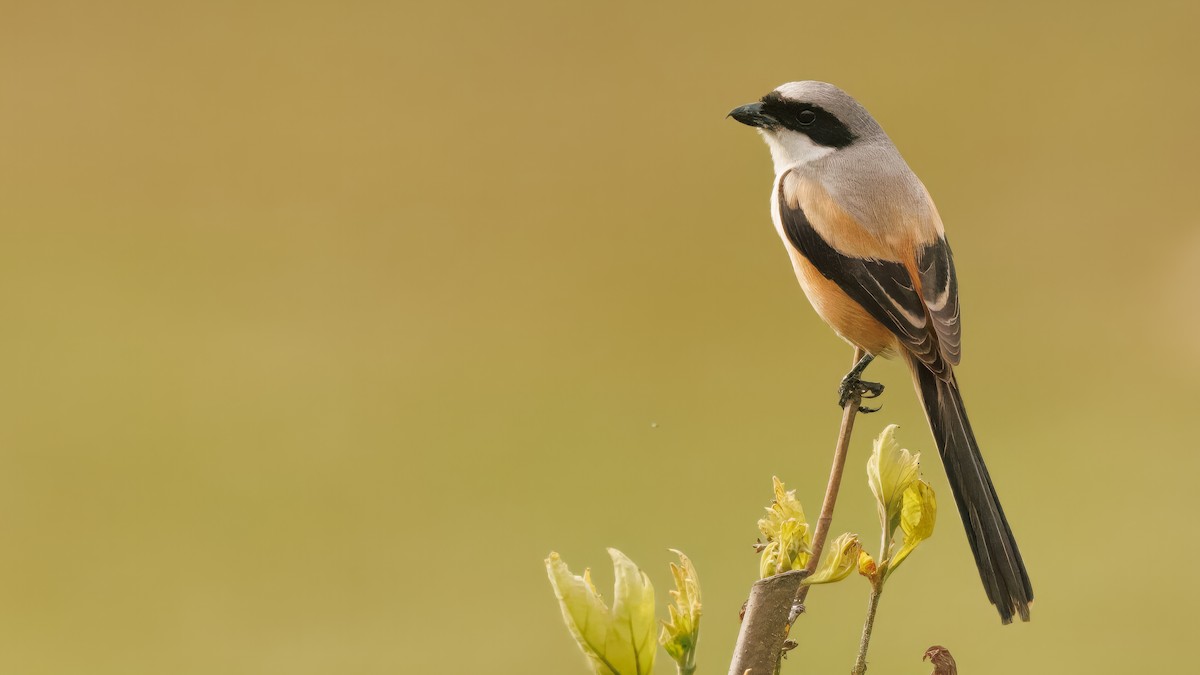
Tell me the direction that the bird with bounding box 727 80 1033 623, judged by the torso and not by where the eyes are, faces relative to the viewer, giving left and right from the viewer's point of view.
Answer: facing away from the viewer and to the left of the viewer
